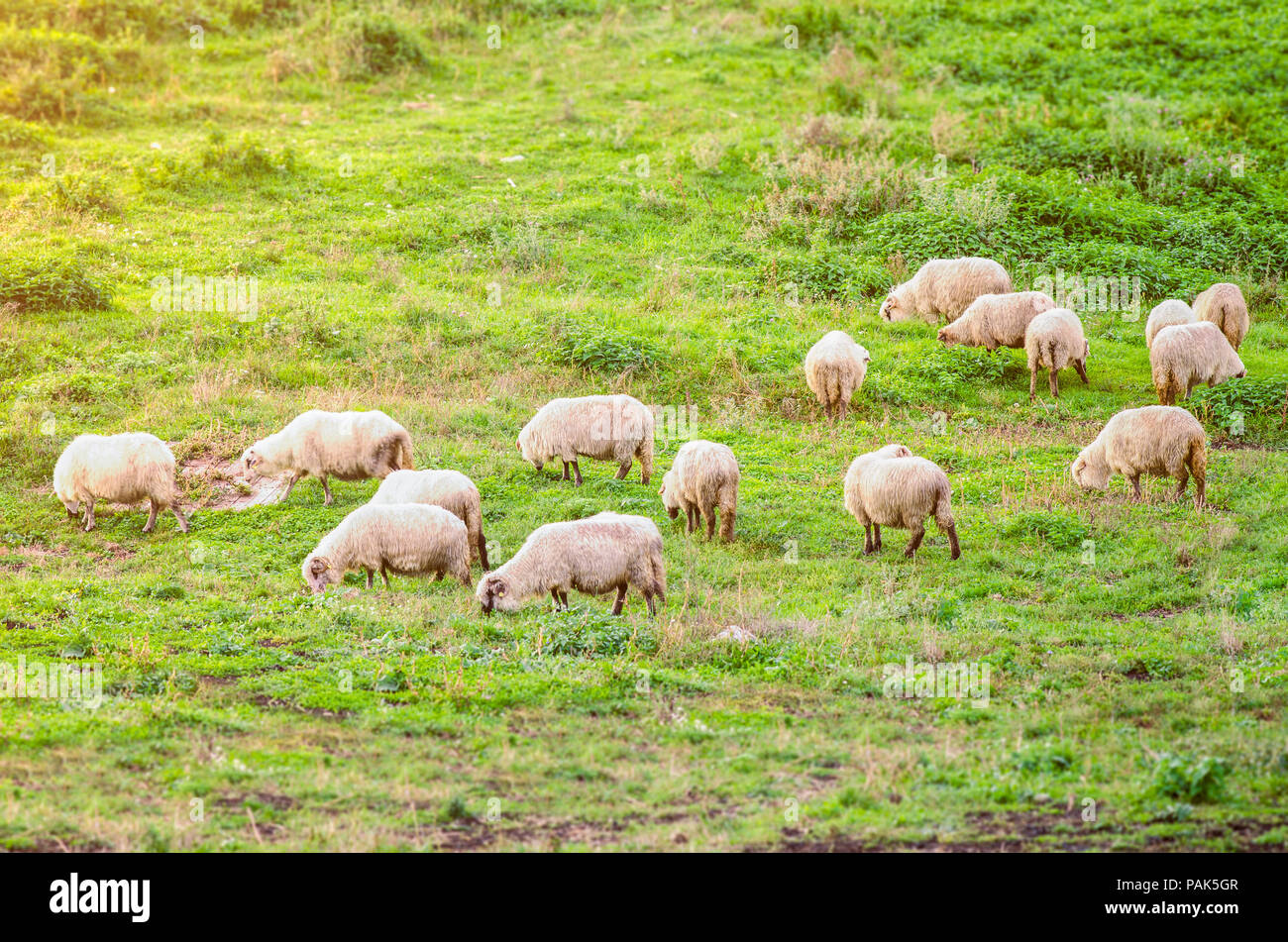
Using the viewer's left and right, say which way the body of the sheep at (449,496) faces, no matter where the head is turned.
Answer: facing to the left of the viewer

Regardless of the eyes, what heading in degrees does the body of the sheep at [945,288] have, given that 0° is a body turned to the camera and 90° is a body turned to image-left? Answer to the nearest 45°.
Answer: approximately 90°

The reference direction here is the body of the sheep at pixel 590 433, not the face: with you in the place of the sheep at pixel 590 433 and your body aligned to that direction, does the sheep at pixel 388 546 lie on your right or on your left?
on your left

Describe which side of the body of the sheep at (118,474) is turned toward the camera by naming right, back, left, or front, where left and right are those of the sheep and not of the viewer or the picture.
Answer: left

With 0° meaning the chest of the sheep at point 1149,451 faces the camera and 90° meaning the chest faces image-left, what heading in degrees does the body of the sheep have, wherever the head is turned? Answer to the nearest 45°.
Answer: approximately 90°

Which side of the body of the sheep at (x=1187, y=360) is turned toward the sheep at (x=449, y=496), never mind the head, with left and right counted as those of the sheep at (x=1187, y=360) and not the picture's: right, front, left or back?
back

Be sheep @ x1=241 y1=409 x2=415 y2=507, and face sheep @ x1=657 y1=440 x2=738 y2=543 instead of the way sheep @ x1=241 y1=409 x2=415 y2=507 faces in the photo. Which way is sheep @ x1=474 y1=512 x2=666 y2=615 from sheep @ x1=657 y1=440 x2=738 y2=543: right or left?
right

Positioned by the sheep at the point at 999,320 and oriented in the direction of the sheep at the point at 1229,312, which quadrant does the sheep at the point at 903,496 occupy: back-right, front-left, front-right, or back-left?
back-right

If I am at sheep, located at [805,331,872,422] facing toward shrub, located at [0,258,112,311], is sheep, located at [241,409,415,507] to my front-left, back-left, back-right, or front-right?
front-left

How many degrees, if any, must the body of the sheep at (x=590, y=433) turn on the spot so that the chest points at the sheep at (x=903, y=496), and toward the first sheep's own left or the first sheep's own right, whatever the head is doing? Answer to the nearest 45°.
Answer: approximately 135° to the first sheep's own left

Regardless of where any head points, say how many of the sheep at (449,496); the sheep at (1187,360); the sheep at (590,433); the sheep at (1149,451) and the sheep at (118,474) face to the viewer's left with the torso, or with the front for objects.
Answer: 4

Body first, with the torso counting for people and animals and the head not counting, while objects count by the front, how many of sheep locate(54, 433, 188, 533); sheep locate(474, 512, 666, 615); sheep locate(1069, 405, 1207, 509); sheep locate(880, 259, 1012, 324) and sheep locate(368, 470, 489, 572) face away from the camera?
0

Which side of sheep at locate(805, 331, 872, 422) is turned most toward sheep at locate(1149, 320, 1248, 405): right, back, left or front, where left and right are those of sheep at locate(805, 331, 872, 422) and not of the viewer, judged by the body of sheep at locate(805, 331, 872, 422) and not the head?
right

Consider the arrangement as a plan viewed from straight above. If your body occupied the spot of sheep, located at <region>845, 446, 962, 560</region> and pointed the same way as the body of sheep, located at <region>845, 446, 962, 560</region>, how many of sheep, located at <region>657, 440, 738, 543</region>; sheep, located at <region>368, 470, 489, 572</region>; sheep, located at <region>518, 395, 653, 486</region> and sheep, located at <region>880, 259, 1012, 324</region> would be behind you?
0

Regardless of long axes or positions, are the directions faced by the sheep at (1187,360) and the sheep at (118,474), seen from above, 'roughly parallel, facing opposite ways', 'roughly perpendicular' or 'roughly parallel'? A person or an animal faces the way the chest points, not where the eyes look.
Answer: roughly parallel, facing opposite ways

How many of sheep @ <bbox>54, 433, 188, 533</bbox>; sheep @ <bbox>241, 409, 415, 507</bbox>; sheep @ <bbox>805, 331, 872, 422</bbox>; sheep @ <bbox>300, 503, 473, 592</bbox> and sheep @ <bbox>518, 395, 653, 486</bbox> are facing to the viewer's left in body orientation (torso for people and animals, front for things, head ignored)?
4
